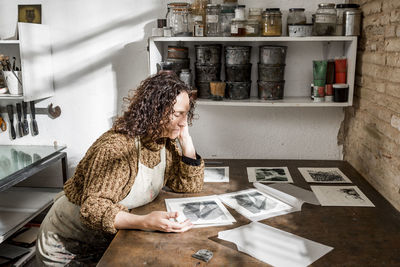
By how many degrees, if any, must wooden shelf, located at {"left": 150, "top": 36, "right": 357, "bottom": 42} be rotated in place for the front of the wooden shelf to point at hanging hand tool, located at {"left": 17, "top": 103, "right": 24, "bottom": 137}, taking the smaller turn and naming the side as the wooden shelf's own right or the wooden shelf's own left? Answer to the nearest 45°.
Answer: approximately 90° to the wooden shelf's own right

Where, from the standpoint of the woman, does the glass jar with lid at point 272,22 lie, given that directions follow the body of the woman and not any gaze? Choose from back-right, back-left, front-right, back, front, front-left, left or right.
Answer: left

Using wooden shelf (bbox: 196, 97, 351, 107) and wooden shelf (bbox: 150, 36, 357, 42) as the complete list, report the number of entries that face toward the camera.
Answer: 2

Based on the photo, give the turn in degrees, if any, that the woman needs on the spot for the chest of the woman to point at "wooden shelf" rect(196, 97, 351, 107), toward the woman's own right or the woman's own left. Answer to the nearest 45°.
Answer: approximately 90° to the woman's own left

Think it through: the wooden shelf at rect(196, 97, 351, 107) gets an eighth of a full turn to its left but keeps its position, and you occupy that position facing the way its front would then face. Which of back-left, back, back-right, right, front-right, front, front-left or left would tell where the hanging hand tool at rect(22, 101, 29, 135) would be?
back-right

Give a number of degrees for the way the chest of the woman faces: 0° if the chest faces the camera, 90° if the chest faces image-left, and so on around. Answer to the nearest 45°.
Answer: approximately 315°

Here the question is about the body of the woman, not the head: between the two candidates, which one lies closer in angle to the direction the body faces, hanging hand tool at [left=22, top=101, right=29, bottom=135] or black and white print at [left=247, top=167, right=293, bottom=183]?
the black and white print

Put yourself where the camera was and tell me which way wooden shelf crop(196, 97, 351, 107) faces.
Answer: facing the viewer
